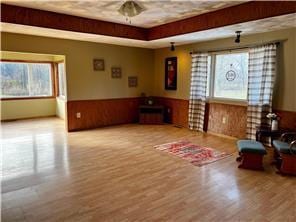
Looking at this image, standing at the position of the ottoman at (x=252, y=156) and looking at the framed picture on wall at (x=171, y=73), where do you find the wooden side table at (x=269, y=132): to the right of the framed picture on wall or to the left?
right

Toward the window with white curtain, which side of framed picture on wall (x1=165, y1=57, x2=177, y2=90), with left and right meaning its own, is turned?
left

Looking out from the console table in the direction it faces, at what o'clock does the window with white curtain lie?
The window with white curtain is roughly at 10 o'clock from the console table.

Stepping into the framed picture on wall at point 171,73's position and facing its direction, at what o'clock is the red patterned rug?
The red patterned rug is roughly at 10 o'clock from the framed picture on wall.

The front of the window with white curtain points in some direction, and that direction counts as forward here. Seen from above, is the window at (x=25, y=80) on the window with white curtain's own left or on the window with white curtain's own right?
on the window with white curtain's own right

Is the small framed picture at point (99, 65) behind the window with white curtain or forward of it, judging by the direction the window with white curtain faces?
forward

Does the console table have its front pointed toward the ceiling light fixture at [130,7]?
yes

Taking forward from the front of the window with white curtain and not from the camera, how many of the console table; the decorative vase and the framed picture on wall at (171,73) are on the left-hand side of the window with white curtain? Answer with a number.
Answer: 1

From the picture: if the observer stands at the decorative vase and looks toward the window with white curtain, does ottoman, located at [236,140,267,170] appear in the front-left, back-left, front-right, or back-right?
back-left

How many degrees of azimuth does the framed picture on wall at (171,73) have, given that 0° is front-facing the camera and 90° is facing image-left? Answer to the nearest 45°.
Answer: approximately 45°

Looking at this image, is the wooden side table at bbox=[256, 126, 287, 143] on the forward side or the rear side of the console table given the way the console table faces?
on the forward side
